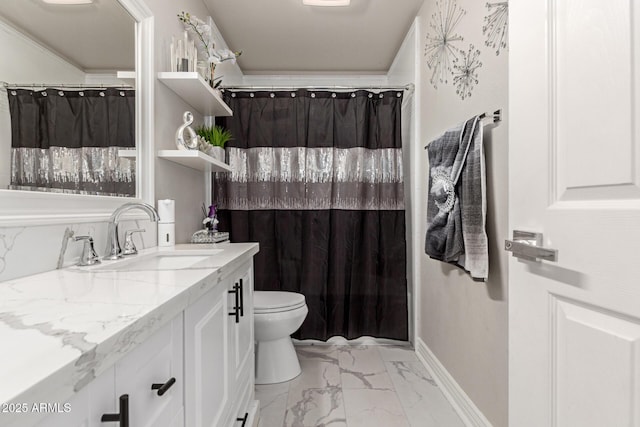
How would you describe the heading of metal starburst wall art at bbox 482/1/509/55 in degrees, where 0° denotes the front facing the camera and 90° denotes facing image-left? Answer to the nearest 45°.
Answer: approximately 45°

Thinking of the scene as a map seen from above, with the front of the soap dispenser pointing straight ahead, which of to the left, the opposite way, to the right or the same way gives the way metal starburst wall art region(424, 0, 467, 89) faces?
to the right

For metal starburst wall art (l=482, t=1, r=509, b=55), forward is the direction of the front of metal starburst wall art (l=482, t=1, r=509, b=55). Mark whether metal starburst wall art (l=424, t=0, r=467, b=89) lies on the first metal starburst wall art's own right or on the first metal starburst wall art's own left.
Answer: on the first metal starburst wall art's own right

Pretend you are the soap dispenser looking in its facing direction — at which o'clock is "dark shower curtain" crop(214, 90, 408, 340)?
The dark shower curtain is roughly at 8 o'clock from the soap dispenser.

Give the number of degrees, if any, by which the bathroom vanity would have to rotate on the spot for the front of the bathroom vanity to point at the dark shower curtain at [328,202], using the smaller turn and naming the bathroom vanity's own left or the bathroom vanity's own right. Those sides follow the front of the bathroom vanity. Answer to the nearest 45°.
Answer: approximately 90° to the bathroom vanity's own left

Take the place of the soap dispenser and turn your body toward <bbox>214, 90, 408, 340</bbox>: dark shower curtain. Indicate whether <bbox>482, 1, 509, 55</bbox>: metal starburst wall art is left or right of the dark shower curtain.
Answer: right

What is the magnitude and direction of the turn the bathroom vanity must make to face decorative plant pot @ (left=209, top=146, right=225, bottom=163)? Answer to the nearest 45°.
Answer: approximately 135° to its left

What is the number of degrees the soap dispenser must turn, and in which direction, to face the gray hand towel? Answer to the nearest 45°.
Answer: approximately 45° to its left
